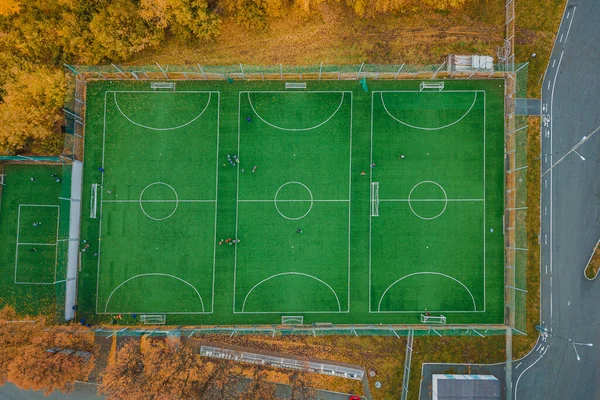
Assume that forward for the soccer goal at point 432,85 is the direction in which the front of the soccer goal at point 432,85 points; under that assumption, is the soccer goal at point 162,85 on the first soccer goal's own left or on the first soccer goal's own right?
on the first soccer goal's own right

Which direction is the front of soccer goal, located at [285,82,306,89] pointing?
toward the camera

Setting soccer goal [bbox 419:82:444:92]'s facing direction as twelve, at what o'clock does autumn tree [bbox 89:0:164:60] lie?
The autumn tree is roughly at 2 o'clock from the soccer goal.

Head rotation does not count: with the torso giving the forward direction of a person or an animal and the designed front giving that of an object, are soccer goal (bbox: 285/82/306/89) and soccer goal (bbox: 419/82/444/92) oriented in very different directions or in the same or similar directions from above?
same or similar directions

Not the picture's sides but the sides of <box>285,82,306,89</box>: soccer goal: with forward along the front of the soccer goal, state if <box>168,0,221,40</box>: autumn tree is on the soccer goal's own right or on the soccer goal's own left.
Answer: on the soccer goal's own right

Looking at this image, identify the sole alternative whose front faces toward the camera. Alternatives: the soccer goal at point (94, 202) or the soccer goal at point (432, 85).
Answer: the soccer goal at point (432, 85)

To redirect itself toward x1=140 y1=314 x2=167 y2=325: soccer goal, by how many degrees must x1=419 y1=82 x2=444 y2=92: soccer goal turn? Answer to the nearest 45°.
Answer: approximately 90° to its right

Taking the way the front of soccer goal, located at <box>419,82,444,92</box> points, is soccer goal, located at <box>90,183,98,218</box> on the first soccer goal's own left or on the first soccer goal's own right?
on the first soccer goal's own right

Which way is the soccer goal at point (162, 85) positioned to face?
toward the camera

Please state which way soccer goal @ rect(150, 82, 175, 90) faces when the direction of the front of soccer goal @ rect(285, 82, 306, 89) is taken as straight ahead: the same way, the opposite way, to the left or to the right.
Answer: the same way

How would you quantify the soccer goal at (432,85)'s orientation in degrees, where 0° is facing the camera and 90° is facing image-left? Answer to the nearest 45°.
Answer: approximately 0°

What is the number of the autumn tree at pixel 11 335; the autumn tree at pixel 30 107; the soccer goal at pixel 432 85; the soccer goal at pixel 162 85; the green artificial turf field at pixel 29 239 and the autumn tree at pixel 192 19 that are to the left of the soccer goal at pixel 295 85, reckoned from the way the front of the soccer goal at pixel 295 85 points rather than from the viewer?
1

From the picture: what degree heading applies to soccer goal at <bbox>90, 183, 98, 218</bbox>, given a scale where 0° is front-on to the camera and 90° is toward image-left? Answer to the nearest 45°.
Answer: approximately 270°

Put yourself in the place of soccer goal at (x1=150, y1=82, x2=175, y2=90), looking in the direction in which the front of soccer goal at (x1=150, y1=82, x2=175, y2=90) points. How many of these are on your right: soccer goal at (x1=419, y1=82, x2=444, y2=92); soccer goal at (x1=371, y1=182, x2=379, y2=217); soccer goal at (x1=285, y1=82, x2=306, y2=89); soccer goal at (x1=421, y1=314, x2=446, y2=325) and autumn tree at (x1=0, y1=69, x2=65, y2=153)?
1
